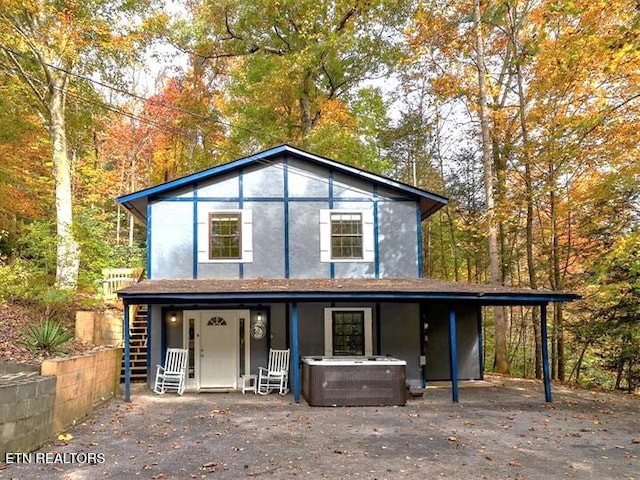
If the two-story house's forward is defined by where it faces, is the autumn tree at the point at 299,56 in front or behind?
behind

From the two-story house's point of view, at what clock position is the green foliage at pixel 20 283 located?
The green foliage is roughly at 3 o'clock from the two-story house.

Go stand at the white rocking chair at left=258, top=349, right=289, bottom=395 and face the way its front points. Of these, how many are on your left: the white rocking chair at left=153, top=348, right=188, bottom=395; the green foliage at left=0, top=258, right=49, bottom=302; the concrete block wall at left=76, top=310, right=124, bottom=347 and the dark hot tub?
1

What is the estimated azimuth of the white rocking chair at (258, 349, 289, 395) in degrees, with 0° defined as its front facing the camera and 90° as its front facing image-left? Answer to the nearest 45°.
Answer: approximately 45°

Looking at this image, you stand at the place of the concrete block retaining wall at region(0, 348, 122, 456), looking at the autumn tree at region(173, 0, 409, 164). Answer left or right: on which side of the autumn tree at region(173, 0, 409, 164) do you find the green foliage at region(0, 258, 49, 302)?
left

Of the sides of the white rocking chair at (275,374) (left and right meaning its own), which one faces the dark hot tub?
left

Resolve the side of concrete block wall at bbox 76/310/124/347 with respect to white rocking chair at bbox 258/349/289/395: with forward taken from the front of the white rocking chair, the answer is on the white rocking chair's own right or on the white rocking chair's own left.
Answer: on the white rocking chair's own right

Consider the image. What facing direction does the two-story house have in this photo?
toward the camera

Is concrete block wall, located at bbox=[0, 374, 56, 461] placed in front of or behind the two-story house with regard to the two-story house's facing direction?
in front

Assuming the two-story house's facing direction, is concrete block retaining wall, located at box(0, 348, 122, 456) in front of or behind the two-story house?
in front

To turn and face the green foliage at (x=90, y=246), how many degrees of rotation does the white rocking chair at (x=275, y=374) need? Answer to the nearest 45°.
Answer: approximately 90° to its right

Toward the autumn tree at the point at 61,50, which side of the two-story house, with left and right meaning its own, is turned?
right
